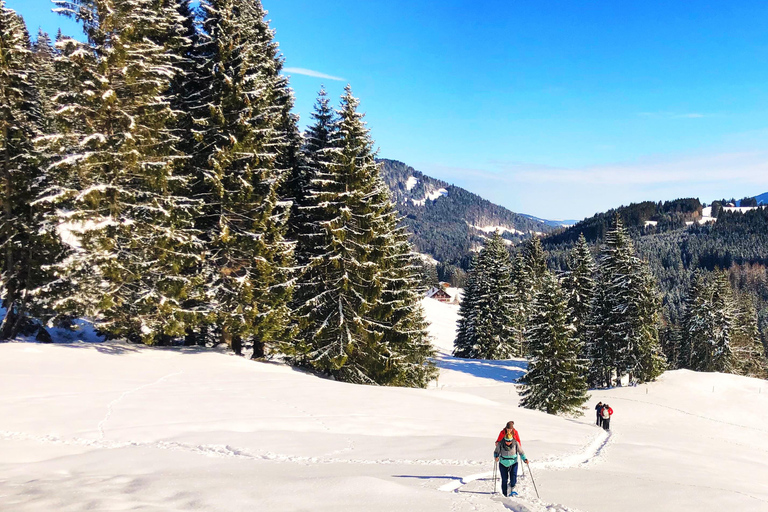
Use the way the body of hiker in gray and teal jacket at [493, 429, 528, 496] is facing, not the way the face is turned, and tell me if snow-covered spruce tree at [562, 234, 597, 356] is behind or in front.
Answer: behind

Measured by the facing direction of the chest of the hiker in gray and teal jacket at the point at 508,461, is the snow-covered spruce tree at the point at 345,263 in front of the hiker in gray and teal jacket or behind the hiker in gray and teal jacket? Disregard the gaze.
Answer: behind

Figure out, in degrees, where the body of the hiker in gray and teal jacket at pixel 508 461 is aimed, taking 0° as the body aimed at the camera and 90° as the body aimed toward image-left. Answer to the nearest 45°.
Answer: approximately 0°

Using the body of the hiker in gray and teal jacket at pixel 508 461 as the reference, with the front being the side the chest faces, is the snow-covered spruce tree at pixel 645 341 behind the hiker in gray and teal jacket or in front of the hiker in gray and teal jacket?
behind

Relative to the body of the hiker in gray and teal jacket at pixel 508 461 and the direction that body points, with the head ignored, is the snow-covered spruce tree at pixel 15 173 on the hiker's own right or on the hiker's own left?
on the hiker's own right

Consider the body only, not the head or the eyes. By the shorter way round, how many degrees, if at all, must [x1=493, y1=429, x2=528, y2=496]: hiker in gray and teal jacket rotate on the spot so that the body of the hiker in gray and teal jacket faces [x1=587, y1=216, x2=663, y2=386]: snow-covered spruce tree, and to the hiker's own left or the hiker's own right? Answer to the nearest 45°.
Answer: approximately 180°

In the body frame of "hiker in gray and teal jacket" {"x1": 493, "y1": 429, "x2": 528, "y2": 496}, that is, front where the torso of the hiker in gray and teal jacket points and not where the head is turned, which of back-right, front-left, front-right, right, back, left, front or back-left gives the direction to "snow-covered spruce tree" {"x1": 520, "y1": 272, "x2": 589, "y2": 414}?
back

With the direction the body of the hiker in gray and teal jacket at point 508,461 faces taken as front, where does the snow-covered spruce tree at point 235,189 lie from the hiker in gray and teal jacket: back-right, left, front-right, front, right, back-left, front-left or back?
back-right
